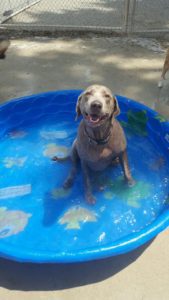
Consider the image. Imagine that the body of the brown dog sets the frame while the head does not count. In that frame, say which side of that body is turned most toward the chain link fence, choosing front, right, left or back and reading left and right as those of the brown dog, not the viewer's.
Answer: back

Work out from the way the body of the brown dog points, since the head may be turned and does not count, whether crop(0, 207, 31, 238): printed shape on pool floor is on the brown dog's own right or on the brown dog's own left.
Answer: on the brown dog's own right

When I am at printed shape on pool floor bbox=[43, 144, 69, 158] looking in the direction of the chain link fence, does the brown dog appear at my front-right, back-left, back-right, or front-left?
back-right

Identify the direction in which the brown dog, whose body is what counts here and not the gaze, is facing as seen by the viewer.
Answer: toward the camera

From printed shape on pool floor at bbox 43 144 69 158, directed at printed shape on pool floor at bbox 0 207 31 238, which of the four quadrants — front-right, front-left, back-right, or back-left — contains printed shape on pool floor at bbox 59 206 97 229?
front-left

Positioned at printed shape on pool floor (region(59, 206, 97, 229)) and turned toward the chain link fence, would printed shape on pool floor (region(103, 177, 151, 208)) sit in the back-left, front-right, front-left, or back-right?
front-right
